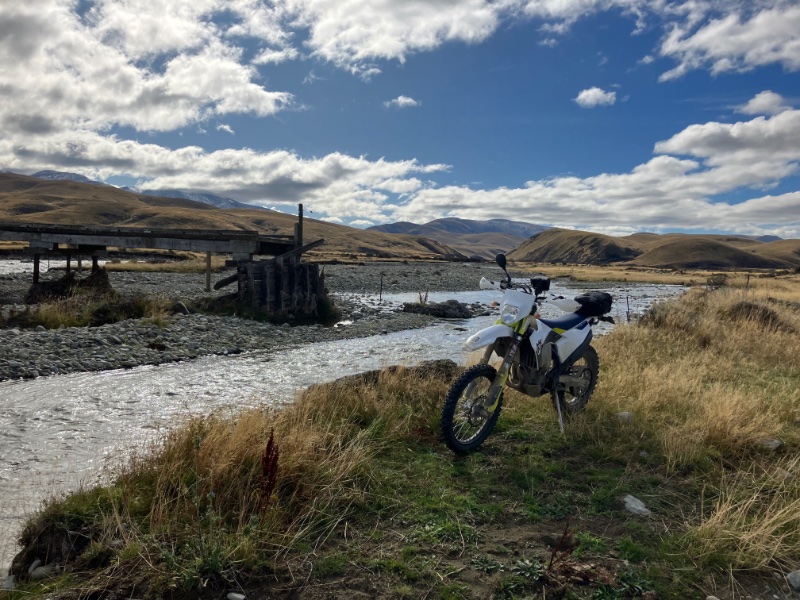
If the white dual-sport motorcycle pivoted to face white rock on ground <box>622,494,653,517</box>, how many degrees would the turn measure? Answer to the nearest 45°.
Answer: approximately 90° to its left

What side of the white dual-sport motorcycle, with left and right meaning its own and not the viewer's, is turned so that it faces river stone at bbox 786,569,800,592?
left

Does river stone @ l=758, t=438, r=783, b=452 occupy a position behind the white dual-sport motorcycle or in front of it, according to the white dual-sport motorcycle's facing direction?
behind

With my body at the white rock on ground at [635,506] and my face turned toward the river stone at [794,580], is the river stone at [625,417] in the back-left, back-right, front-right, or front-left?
back-left

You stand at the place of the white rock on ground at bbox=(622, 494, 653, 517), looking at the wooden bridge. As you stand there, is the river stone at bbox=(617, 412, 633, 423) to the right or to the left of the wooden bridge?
right

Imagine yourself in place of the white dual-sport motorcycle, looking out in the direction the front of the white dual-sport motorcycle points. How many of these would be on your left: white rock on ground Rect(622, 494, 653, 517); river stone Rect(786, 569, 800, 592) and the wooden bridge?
2

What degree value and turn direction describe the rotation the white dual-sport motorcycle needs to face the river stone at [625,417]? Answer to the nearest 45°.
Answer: approximately 180°

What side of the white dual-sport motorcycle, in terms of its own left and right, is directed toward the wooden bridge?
right

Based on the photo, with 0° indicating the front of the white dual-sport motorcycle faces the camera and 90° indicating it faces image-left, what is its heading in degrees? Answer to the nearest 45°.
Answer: approximately 45°

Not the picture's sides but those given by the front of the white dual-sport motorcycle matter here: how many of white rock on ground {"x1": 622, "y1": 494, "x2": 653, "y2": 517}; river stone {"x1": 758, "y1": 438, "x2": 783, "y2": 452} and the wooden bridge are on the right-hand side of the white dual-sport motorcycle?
1
